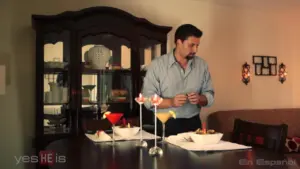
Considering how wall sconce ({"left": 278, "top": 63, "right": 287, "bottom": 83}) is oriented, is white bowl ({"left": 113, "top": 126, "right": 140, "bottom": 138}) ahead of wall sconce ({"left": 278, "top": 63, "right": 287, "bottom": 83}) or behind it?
ahead

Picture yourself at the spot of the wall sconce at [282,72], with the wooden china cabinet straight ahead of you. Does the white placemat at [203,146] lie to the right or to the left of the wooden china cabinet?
left

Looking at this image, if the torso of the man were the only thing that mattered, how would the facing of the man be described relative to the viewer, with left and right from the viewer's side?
facing the viewer and to the right of the viewer

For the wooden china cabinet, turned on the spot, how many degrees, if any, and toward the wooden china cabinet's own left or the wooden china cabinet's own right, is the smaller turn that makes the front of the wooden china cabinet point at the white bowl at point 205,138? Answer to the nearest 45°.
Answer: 0° — it already faces it

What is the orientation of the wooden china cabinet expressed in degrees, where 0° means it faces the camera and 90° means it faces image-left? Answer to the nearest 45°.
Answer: approximately 315°

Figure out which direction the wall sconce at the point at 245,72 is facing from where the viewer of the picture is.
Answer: facing the viewer

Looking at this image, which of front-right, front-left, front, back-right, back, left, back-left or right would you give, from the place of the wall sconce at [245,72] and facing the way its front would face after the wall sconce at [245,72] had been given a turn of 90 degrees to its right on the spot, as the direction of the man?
left

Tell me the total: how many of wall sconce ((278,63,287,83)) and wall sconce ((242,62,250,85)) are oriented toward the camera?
2

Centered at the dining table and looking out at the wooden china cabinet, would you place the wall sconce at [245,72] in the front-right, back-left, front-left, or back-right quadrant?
front-right

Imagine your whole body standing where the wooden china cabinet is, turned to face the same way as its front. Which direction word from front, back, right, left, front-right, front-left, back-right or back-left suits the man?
front

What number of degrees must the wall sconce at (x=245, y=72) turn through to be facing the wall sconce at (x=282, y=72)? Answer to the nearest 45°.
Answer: approximately 135° to its left

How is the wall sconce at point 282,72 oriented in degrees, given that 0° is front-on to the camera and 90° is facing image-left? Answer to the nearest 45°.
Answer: approximately 0°
